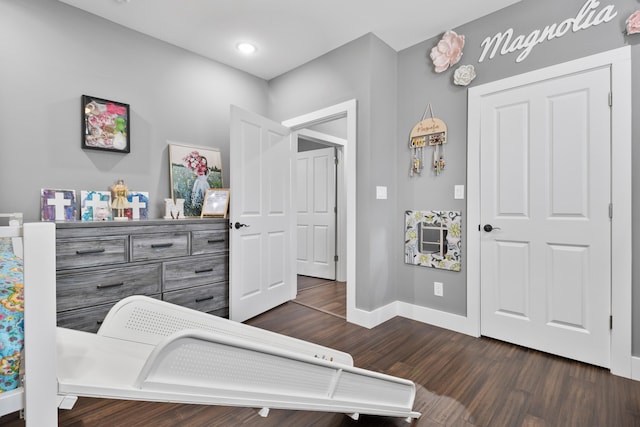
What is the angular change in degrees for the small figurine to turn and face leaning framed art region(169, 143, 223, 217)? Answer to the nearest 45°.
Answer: approximately 90° to its left

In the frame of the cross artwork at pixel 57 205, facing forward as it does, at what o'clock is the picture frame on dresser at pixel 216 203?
The picture frame on dresser is roughly at 9 o'clock from the cross artwork.

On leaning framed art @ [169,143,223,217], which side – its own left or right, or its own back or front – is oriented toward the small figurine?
right

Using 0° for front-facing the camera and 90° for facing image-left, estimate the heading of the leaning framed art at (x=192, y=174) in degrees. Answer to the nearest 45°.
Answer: approximately 315°

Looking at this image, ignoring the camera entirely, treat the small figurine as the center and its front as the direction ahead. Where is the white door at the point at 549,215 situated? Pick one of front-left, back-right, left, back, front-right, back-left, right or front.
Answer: front-left

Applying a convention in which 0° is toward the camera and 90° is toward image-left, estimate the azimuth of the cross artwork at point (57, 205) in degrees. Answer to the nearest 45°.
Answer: approximately 0°

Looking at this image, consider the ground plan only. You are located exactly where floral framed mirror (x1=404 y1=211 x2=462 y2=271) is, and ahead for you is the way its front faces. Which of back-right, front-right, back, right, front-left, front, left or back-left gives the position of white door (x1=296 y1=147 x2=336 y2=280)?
right
